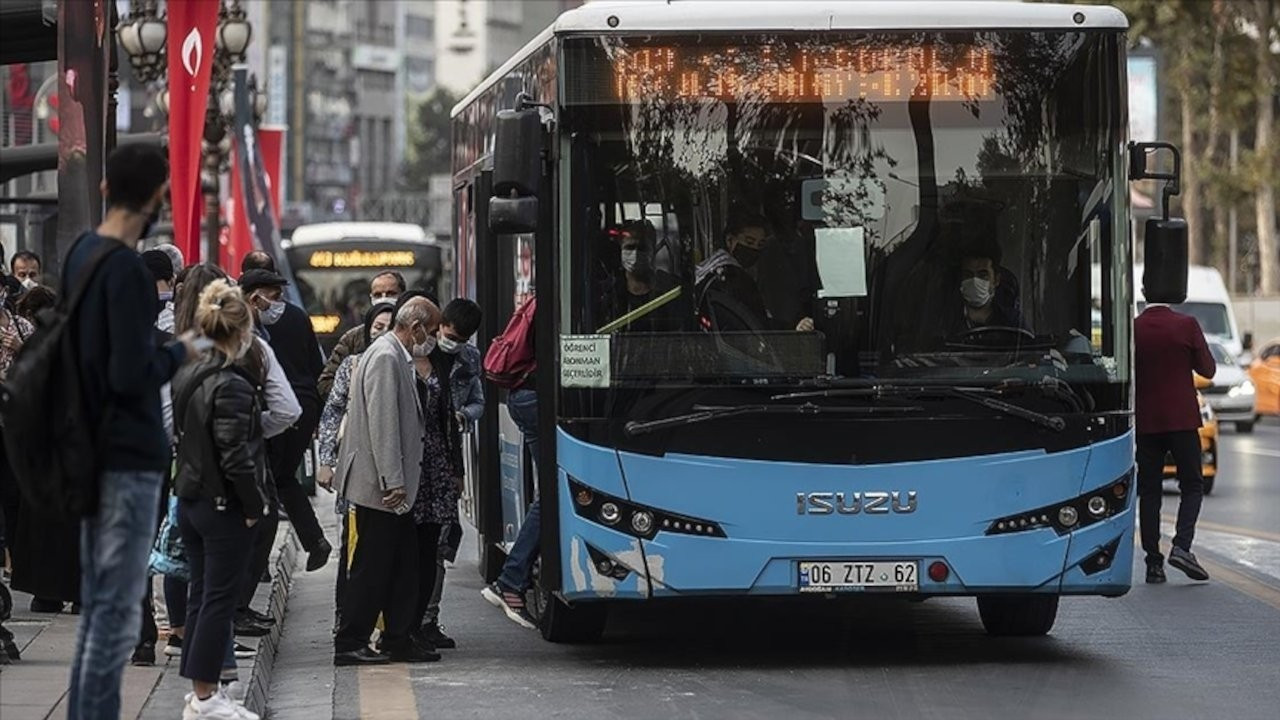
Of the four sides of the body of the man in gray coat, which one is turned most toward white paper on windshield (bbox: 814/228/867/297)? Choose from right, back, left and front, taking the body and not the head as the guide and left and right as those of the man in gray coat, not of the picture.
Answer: front

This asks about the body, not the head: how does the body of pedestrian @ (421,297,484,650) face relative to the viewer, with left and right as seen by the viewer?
facing the viewer and to the left of the viewer

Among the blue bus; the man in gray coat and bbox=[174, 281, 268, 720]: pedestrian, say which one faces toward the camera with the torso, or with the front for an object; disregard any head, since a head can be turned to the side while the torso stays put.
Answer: the blue bus

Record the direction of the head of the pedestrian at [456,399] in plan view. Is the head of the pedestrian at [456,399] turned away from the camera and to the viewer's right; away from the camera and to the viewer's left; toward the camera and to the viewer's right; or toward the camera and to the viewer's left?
toward the camera and to the viewer's left

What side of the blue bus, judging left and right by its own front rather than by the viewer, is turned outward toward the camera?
front

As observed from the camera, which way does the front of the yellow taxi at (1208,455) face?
facing the viewer

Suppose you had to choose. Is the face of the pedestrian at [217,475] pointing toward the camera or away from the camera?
away from the camera

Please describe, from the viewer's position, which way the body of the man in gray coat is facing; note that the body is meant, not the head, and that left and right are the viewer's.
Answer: facing to the right of the viewer

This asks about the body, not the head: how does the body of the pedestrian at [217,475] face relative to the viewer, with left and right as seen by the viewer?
facing away from the viewer and to the right of the viewer

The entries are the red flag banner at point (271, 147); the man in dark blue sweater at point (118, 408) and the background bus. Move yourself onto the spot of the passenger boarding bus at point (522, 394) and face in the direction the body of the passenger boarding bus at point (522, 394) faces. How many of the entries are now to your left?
2
